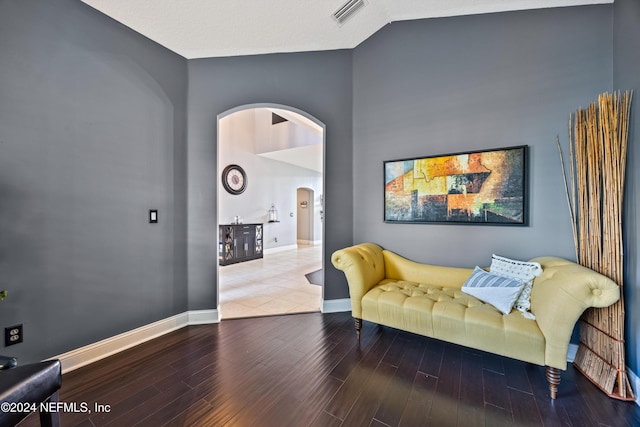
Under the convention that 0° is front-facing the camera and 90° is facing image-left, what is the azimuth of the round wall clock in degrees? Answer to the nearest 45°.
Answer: approximately 315°

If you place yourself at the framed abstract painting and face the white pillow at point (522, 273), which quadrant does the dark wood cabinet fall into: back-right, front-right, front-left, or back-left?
back-right

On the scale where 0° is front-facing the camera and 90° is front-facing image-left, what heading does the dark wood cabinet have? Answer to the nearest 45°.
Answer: approximately 315°

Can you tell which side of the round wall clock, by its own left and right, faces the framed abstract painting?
front

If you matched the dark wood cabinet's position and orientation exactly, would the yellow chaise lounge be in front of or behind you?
in front

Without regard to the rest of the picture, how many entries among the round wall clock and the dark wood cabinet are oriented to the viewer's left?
0

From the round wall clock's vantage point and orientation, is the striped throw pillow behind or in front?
in front

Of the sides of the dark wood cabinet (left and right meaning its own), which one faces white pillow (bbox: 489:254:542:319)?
front
